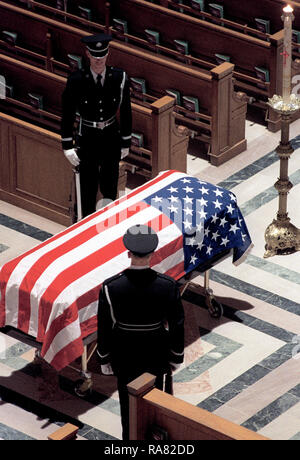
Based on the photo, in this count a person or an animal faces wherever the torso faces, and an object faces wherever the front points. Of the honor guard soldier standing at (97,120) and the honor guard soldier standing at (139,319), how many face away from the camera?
1

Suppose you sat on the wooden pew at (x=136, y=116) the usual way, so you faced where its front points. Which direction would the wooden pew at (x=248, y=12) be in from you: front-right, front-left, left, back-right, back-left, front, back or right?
front

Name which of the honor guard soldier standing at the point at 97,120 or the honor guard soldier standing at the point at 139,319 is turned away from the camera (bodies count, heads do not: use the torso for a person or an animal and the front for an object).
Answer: the honor guard soldier standing at the point at 139,319

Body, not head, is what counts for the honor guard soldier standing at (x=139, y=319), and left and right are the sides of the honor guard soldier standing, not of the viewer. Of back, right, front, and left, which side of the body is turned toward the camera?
back

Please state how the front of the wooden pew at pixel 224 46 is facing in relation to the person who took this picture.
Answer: facing away from the viewer and to the right of the viewer

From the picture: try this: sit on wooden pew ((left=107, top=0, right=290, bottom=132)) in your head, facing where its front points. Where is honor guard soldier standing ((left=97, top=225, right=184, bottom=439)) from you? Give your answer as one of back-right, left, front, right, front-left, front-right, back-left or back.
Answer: back-right

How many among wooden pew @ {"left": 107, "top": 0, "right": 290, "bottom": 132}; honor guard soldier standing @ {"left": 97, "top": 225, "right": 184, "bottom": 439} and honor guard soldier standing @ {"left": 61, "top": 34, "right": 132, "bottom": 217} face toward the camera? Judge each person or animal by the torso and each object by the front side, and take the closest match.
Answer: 1

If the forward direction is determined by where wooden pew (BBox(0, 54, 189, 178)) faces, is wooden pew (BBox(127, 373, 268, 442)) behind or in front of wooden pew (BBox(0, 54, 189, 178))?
behind

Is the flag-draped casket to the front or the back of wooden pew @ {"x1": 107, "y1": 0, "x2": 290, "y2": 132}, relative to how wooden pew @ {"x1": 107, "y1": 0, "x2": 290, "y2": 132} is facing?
to the back

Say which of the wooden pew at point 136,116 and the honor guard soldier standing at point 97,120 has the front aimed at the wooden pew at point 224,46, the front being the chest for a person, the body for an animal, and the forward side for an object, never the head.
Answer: the wooden pew at point 136,116

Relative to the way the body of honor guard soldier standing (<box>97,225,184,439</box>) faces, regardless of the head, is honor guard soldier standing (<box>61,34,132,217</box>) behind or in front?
in front

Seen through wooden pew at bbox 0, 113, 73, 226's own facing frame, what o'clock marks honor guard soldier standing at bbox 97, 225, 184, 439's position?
The honor guard soldier standing is roughly at 4 o'clock from the wooden pew.

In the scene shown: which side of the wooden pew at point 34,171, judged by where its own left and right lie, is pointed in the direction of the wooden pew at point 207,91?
front

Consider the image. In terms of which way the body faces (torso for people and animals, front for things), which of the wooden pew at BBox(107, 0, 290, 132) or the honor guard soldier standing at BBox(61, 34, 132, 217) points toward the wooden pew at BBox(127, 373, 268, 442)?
the honor guard soldier standing

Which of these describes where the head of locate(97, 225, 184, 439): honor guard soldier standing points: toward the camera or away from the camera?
away from the camera

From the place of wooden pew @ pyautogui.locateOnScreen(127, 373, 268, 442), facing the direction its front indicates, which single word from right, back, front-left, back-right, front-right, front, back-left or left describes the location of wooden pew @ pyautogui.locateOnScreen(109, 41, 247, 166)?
front-left

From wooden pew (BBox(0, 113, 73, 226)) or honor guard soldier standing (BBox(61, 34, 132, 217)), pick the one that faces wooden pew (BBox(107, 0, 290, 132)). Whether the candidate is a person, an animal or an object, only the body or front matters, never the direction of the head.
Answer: wooden pew (BBox(0, 113, 73, 226))

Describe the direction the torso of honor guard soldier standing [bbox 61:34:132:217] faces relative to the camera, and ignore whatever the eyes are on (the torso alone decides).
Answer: toward the camera
